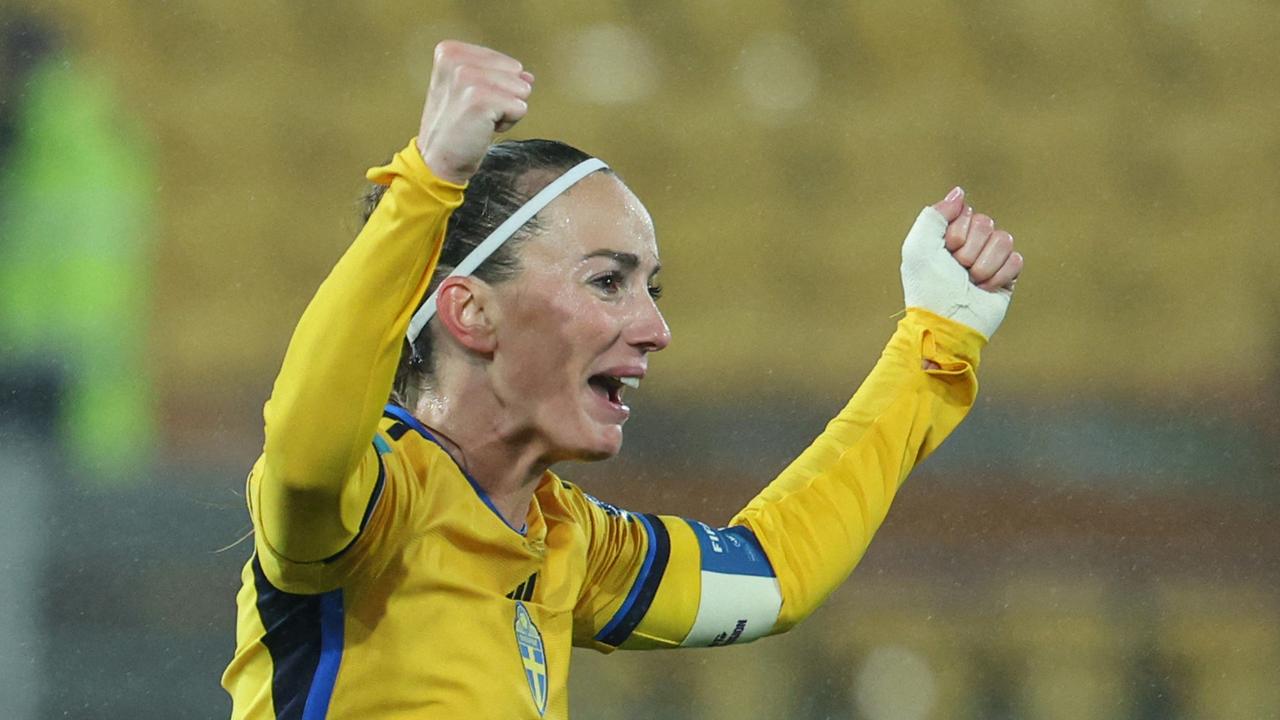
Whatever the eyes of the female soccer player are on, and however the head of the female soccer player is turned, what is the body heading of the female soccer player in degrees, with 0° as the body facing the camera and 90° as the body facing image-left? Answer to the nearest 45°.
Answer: approximately 315°
